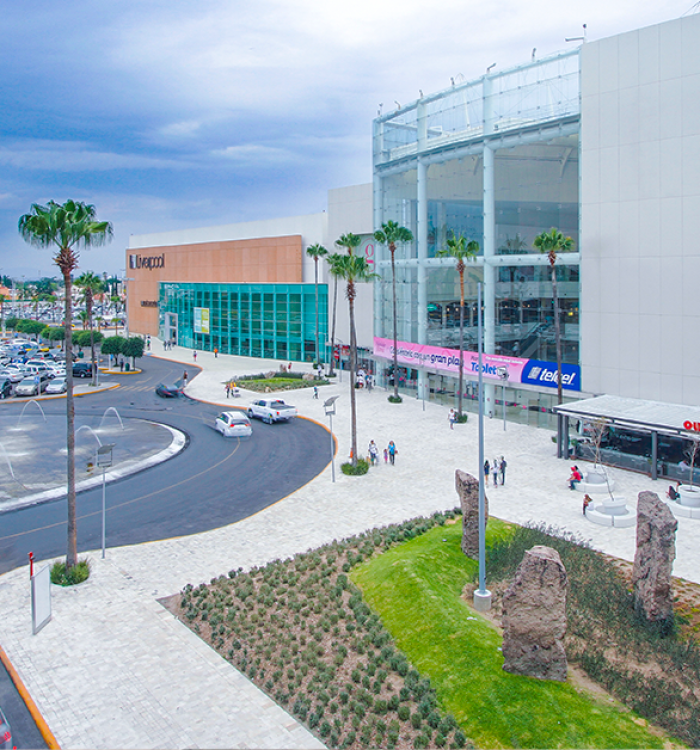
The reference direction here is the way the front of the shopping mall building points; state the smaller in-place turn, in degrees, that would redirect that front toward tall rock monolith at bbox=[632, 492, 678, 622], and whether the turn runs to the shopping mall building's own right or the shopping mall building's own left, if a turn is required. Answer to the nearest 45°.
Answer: approximately 45° to the shopping mall building's own left

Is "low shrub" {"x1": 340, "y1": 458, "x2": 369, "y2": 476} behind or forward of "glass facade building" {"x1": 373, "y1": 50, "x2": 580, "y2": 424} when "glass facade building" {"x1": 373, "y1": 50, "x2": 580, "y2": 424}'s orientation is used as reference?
forward

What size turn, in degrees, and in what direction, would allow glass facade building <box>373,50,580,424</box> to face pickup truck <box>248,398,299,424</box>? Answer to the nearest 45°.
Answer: approximately 45° to its right

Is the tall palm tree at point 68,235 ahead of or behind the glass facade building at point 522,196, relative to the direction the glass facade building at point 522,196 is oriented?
ahead

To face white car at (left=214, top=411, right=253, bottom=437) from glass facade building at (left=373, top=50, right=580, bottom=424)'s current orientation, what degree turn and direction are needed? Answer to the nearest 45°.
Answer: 0° — it already faces it
